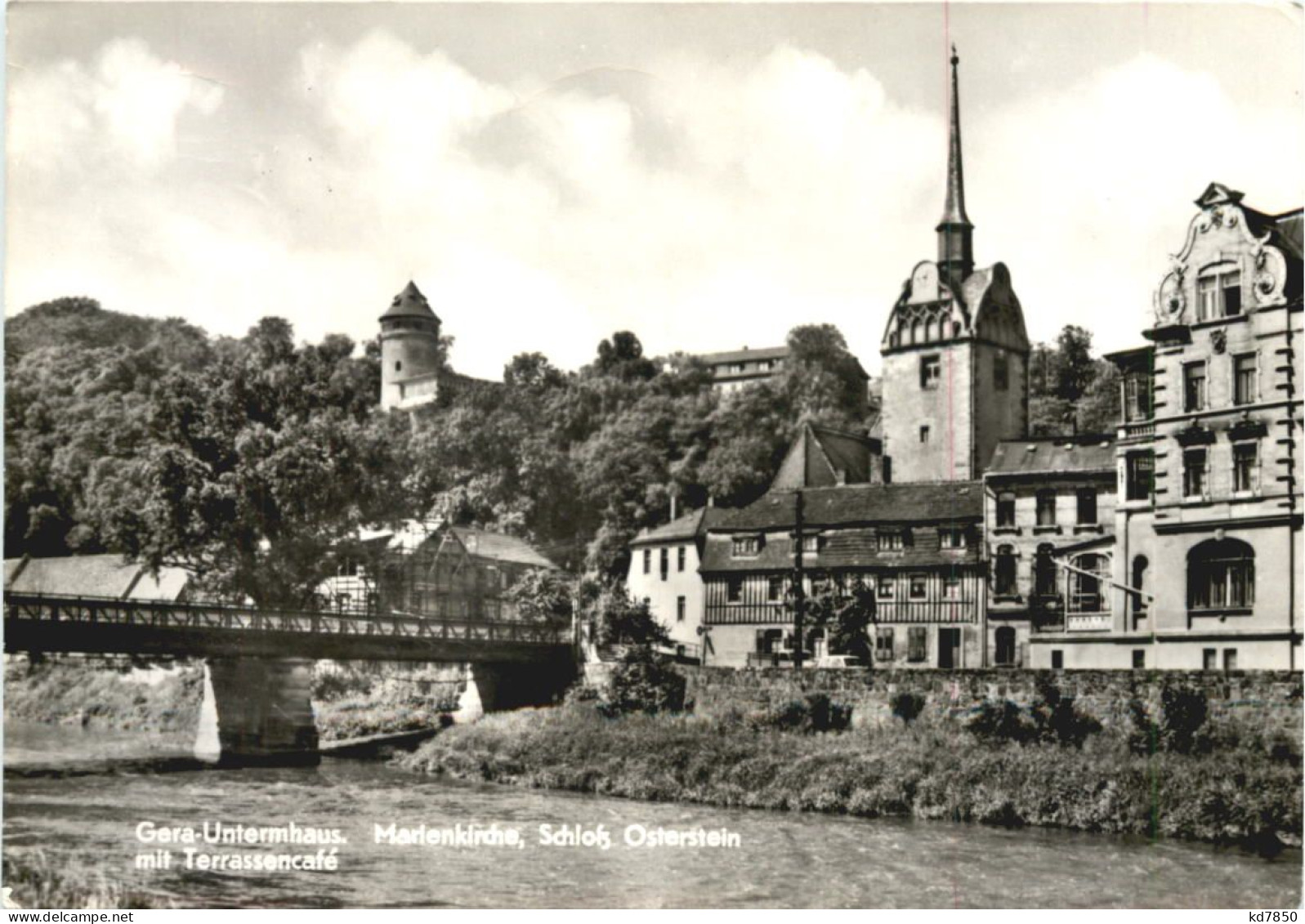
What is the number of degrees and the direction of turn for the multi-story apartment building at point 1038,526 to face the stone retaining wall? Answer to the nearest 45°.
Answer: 0° — it already faces it

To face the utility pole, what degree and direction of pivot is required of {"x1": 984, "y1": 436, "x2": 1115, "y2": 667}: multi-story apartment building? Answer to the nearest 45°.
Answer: approximately 45° to its right

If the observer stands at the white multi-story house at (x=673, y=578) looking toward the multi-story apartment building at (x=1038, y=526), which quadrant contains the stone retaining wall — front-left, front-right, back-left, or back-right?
front-right

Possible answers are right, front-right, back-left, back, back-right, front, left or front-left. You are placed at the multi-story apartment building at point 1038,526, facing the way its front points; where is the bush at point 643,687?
front-right

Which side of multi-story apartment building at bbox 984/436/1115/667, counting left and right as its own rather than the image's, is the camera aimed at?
front

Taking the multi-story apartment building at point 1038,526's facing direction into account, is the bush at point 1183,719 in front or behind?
in front

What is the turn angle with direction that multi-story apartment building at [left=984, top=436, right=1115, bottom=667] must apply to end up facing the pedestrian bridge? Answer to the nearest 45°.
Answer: approximately 90° to its right

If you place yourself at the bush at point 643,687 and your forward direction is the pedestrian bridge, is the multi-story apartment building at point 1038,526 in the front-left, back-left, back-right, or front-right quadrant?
back-right
